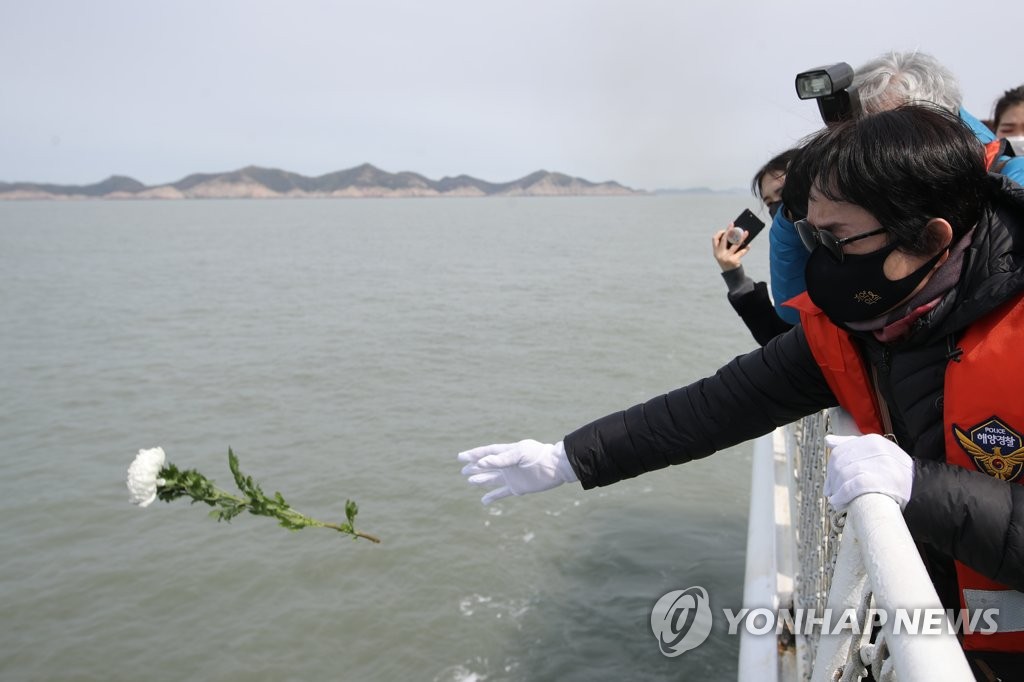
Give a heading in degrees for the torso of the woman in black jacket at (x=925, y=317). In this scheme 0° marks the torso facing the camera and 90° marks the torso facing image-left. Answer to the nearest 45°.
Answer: approximately 45°

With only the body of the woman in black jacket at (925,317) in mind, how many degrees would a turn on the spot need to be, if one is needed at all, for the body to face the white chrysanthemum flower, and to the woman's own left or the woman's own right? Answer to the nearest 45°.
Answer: approximately 45° to the woman's own right
